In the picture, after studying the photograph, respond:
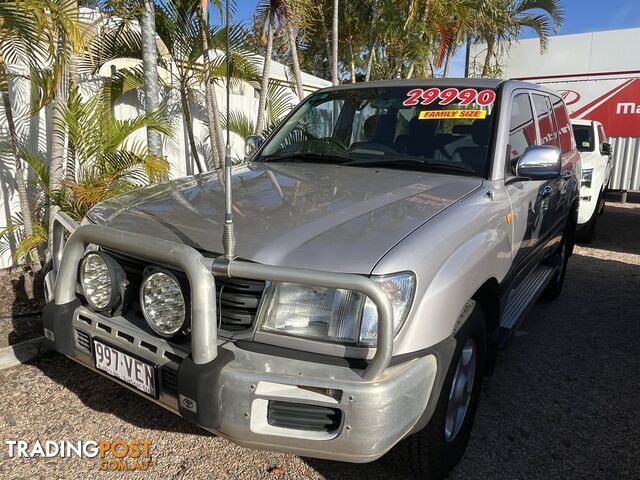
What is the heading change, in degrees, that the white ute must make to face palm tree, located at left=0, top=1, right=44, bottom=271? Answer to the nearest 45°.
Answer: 0° — it already faces it

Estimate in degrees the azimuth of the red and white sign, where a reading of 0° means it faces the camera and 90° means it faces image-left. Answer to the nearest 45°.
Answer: approximately 0°

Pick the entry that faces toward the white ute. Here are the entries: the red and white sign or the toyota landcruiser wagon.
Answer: the red and white sign

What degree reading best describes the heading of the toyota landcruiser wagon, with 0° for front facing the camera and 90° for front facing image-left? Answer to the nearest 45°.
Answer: approximately 45°

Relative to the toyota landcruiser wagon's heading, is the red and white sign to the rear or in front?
to the rear

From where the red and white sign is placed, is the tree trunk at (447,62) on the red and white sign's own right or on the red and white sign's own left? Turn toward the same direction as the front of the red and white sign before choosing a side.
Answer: on the red and white sign's own right

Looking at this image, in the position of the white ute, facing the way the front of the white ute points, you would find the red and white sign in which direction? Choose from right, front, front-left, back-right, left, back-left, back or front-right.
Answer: back-right

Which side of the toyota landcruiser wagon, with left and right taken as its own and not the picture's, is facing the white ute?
back

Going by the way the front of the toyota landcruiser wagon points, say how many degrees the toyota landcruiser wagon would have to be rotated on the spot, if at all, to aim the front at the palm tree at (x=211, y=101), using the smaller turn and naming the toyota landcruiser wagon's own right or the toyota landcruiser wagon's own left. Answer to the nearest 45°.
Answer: approximately 135° to the toyota landcruiser wagon's own right
